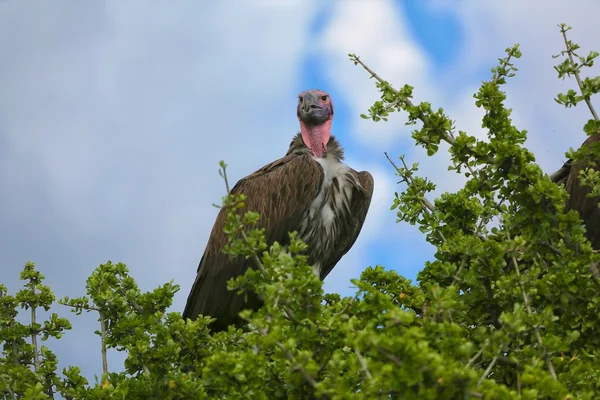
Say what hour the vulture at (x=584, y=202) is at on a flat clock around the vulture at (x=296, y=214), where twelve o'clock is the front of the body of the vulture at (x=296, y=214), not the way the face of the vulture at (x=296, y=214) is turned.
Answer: the vulture at (x=584, y=202) is roughly at 10 o'clock from the vulture at (x=296, y=214).

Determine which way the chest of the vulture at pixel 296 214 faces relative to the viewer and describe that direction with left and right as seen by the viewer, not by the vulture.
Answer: facing the viewer and to the right of the viewer
